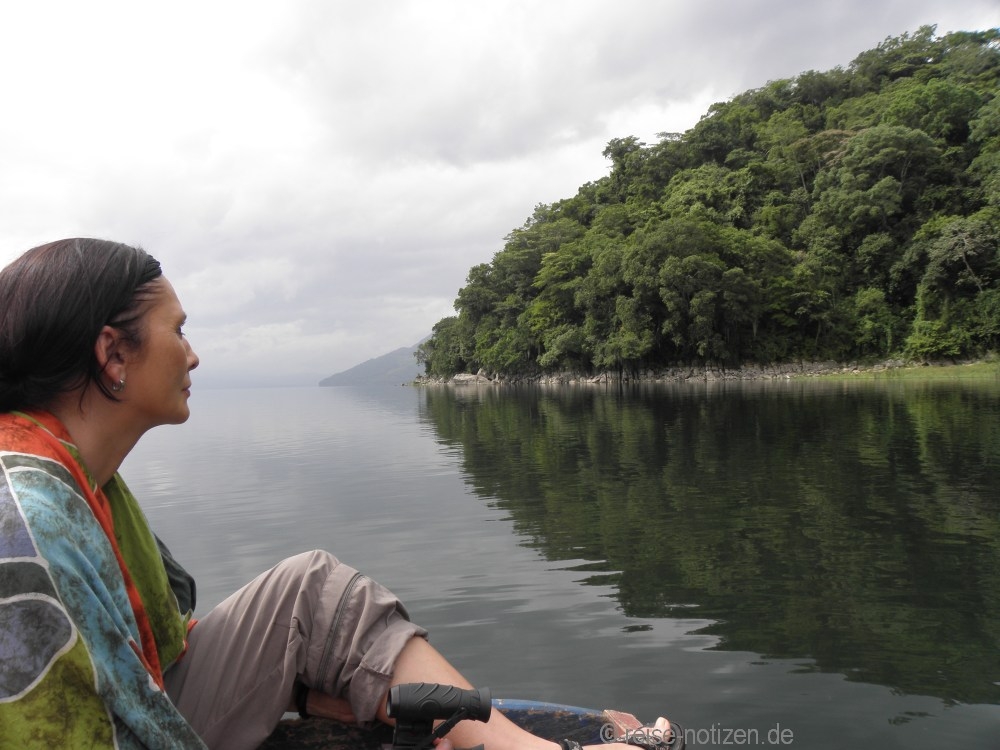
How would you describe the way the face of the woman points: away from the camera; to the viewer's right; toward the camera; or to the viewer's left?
to the viewer's right

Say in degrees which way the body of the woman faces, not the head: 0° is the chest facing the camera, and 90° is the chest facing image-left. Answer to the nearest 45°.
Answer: approximately 270°
